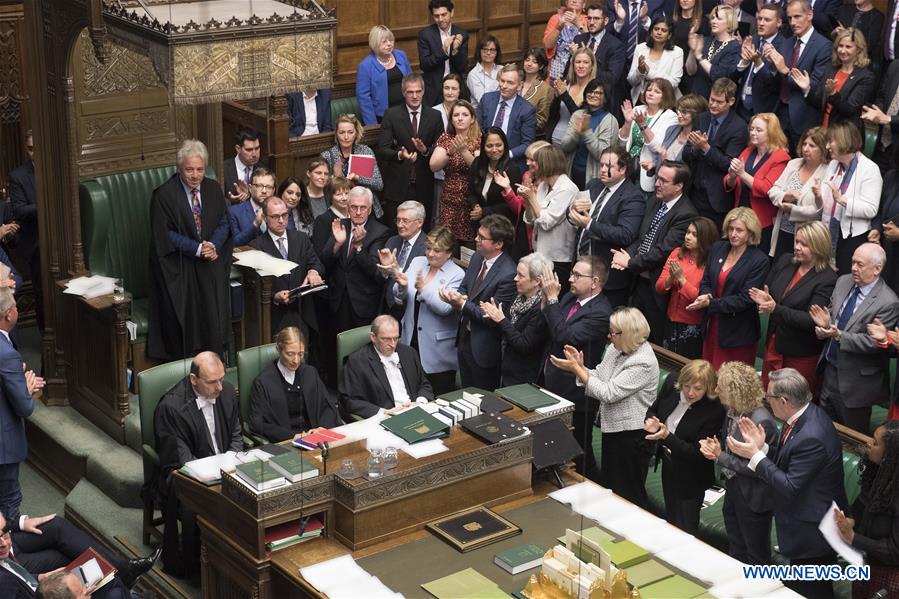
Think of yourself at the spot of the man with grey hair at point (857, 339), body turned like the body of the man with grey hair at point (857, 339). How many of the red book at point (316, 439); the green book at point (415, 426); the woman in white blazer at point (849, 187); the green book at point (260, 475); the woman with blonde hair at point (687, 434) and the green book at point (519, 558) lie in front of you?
5

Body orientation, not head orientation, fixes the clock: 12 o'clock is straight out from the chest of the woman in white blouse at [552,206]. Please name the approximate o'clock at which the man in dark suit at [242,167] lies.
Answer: The man in dark suit is roughly at 12 o'clock from the woman in white blouse.

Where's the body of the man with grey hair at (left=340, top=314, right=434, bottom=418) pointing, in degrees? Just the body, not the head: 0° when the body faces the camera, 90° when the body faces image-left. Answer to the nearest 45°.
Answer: approximately 315°

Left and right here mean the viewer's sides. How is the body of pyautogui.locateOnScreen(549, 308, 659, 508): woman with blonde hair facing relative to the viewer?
facing to the left of the viewer

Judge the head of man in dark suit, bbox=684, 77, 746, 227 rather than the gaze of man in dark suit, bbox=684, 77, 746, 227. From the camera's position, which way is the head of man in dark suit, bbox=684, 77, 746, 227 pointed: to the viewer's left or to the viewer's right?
to the viewer's left

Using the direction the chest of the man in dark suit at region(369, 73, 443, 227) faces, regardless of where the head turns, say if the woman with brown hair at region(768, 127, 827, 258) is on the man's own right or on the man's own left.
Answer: on the man's own left

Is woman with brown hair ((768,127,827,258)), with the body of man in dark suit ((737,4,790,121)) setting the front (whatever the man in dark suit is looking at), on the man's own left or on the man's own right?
on the man's own left

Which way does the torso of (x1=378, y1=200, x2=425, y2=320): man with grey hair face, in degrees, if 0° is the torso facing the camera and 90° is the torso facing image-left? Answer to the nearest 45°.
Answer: approximately 45°

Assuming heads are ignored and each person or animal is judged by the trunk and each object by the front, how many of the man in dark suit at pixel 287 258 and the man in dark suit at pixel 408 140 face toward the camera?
2

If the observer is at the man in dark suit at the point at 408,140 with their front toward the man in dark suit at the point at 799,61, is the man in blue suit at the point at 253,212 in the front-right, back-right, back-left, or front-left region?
back-right

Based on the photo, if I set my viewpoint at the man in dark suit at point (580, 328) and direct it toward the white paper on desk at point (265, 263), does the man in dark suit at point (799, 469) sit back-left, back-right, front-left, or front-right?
back-left

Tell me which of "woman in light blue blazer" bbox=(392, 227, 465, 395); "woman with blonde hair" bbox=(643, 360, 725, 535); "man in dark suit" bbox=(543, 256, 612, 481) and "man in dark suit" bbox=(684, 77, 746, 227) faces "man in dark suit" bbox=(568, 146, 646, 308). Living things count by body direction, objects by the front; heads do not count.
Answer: "man in dark suit" bbox=(684, 77, 746, 227)

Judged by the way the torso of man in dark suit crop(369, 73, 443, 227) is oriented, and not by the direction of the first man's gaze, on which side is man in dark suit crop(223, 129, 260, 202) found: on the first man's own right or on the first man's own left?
on the first man's own right
